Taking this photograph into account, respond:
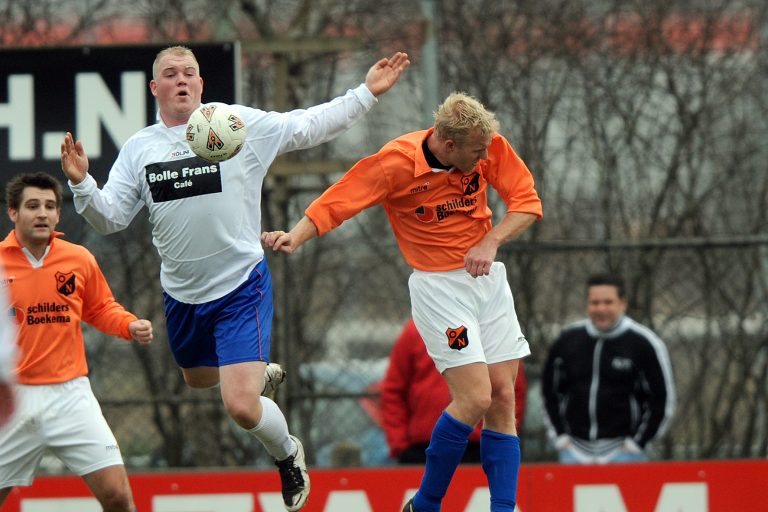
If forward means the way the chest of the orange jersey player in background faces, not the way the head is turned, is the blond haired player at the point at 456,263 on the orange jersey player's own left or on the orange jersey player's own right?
on the orange jersey player's own left

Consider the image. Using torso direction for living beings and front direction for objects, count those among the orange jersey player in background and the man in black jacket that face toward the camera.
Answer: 2

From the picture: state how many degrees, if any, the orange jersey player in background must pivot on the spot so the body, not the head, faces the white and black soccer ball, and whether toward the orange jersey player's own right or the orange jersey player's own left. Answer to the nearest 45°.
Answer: approximately 45° to the orange jersey player's own left

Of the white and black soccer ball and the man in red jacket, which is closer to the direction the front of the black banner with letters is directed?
the white and black soccer ball

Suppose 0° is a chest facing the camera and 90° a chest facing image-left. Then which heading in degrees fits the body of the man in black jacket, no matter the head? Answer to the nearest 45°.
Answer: approximately 0°
